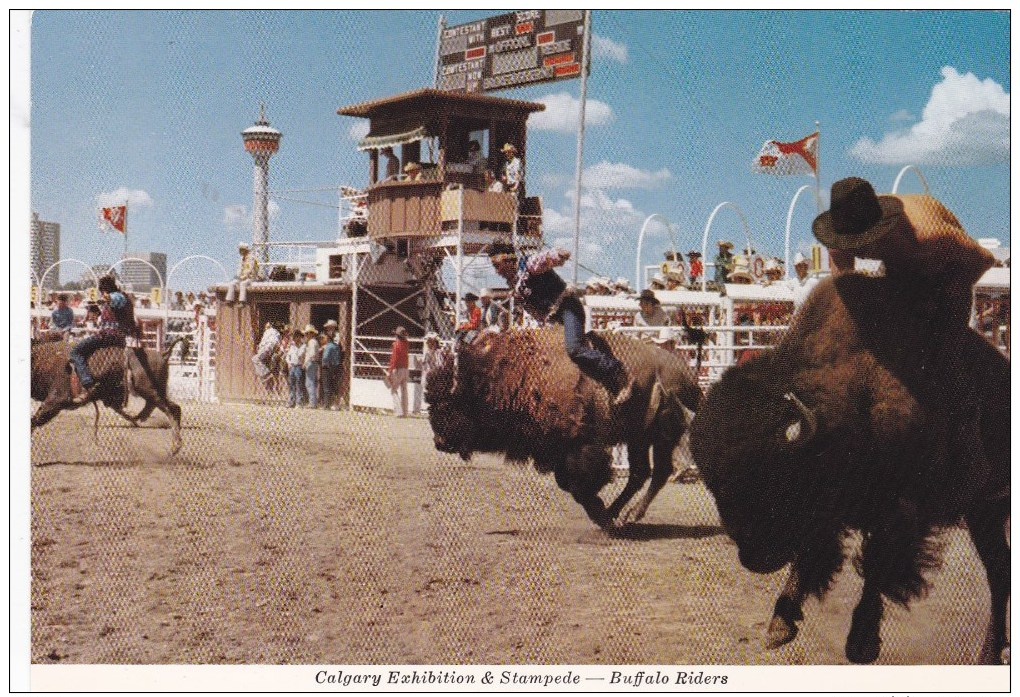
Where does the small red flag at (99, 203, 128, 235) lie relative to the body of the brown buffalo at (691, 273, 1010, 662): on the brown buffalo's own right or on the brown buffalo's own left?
on the brown buffalo's own right

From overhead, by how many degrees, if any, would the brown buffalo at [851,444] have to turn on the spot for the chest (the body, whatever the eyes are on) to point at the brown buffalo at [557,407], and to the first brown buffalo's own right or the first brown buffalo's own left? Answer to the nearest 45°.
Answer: approximately 90° to the first brown buffalo's own right

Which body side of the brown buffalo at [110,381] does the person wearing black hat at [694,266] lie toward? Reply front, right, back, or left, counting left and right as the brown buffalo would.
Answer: back

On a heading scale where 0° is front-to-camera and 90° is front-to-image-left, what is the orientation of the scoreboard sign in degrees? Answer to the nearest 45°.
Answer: approximately 45°

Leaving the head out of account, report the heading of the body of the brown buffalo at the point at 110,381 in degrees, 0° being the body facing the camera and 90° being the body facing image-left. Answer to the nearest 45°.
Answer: approximately 90°

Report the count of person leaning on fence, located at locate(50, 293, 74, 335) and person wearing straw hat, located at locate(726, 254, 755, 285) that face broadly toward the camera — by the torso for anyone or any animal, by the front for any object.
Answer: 2

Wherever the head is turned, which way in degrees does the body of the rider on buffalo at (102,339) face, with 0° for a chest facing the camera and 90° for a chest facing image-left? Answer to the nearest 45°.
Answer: approximately 90°

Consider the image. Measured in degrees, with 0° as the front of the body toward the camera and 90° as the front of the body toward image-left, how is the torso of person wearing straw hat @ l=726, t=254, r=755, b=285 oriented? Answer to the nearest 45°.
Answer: approximately 0°

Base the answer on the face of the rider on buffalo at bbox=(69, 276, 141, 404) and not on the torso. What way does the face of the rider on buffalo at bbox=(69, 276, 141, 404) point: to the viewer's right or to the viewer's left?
to the viewer's left

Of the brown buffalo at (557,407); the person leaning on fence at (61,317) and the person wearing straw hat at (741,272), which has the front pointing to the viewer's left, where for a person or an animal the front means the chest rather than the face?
the brown buffalo

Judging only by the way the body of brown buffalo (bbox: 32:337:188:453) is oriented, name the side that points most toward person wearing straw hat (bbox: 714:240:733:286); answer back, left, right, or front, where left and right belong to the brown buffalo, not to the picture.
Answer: back
